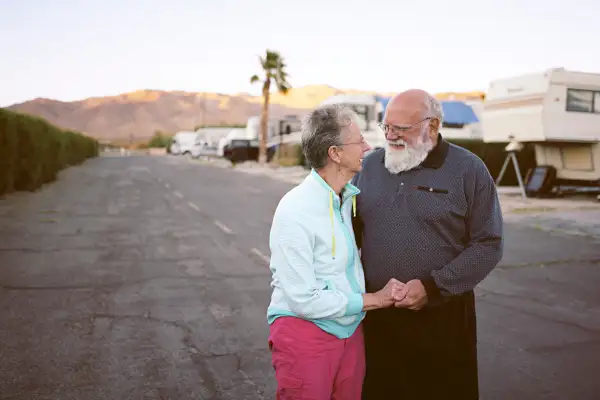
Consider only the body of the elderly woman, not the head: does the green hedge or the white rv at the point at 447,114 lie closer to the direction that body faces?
the white rv

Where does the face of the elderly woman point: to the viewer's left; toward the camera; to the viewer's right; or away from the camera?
to the viewer's right

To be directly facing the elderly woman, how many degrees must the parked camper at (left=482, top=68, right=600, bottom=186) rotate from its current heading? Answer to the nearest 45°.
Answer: approximately 45° to its left

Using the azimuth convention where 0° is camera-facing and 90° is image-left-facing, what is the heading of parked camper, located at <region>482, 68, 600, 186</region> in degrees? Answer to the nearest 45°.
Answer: approximately 45°

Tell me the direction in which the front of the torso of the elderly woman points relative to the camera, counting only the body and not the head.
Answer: to the viewer's right

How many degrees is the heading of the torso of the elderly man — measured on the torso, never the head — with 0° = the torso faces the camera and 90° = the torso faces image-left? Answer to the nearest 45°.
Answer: approximately 45°

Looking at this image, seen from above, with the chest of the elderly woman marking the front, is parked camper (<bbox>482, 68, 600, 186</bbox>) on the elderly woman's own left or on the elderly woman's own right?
on the elderly woman's own left
